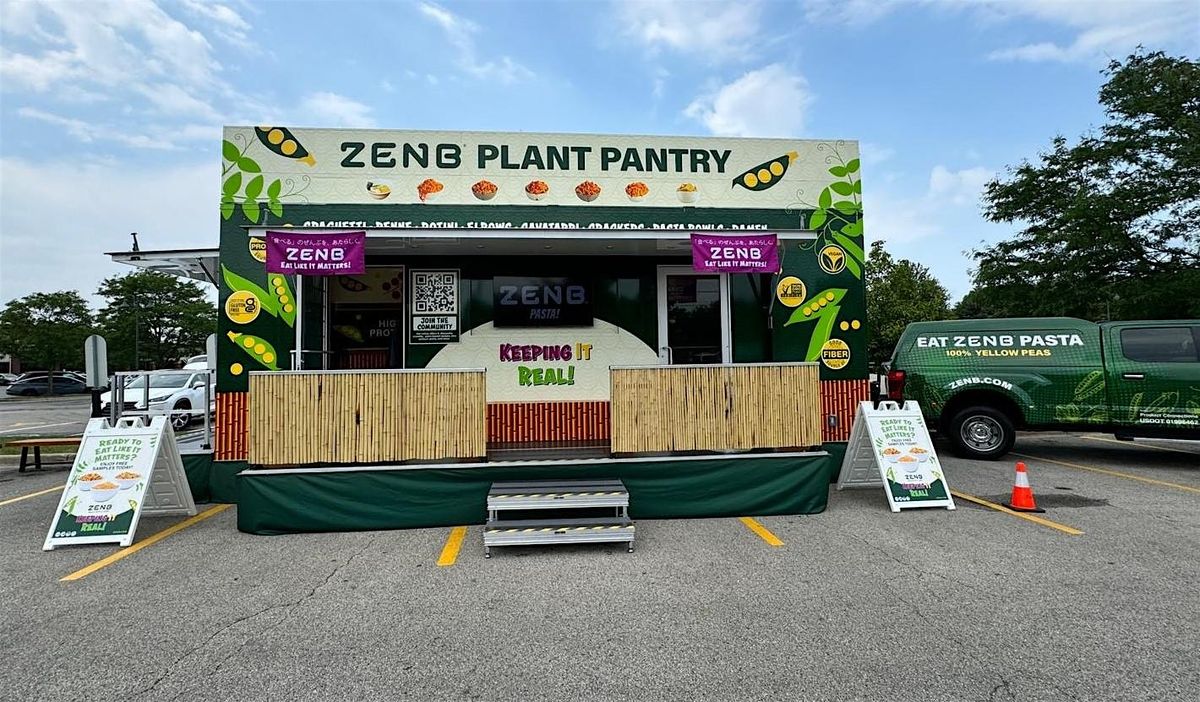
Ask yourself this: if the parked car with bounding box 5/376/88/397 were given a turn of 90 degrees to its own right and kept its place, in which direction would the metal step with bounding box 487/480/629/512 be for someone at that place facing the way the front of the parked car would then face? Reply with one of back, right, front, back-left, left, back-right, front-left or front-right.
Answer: back

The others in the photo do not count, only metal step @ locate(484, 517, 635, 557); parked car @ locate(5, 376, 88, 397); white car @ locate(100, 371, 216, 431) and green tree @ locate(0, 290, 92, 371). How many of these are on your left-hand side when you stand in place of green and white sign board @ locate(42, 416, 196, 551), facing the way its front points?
1

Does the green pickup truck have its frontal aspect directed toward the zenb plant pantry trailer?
no

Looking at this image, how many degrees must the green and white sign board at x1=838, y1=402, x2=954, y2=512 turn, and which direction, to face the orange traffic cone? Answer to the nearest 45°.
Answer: approximately 45° to its left

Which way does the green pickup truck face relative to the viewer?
to the viewer's right

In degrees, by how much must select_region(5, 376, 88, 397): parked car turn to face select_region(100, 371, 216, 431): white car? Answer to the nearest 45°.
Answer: approximately 90° to its left

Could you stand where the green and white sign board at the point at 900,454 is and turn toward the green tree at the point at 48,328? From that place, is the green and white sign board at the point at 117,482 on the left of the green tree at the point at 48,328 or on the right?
left

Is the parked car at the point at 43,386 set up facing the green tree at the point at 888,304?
no

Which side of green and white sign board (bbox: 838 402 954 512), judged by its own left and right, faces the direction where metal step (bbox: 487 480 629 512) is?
right

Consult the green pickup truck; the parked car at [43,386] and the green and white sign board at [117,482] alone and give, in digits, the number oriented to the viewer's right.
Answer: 1

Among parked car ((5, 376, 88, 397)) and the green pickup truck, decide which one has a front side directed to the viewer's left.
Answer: the parked car

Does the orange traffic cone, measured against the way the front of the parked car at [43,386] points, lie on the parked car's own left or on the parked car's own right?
on the parked car's own left

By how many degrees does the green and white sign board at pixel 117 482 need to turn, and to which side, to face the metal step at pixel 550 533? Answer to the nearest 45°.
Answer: approximately 90° to its left

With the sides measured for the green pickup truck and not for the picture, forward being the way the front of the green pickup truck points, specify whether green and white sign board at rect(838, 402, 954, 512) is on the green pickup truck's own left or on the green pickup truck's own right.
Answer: on the green pickup truck's own right

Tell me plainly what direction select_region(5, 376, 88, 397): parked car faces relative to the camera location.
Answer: facing to the left of the viewer
